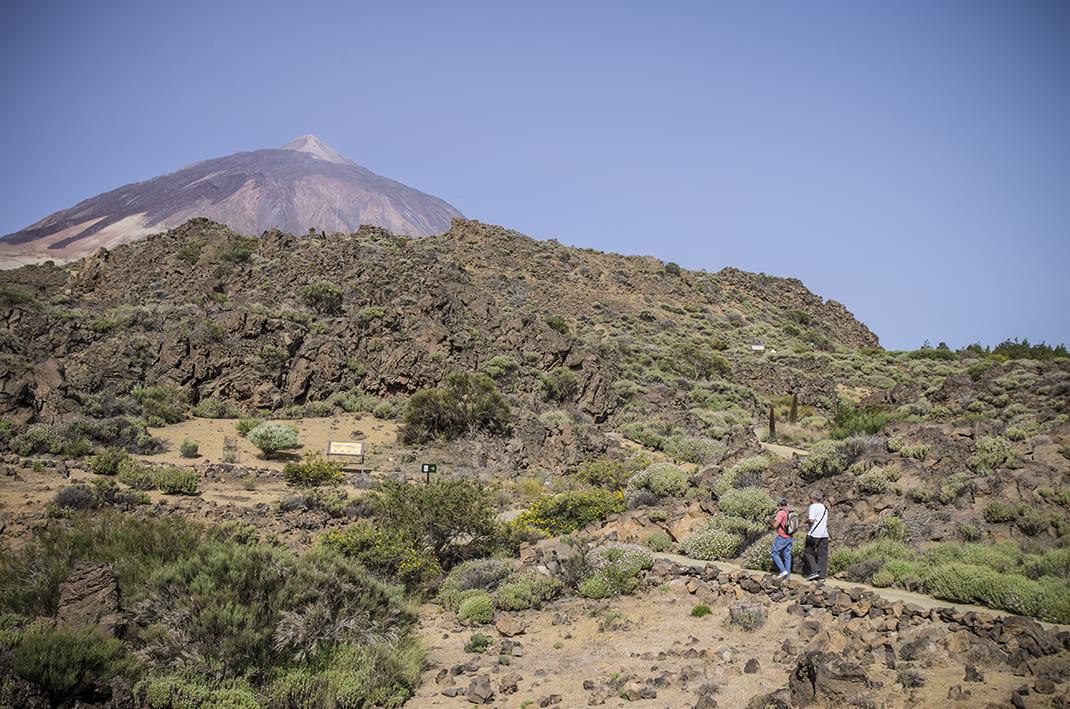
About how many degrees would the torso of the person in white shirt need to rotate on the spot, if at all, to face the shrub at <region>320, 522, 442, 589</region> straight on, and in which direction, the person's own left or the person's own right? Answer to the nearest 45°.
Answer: approximately 45° to the person's own left

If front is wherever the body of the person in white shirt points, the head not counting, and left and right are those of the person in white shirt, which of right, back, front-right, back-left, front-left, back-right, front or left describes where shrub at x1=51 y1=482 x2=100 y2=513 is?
front-left

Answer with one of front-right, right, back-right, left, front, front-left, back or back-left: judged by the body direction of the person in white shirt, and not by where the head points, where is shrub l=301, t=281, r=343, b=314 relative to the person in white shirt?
front

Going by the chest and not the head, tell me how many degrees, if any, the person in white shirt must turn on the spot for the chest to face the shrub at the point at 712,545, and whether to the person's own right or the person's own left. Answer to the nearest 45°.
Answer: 0° — they already face it

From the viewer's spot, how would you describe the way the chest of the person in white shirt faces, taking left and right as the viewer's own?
facing away from the viewer and to the left of the viewer

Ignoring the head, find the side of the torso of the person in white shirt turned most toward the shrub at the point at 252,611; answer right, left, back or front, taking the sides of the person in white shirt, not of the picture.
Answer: left

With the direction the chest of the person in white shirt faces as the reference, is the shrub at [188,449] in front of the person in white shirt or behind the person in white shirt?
in front

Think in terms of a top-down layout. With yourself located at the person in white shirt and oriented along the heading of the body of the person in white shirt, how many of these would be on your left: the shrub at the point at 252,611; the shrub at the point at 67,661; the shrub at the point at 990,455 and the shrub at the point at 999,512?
2
